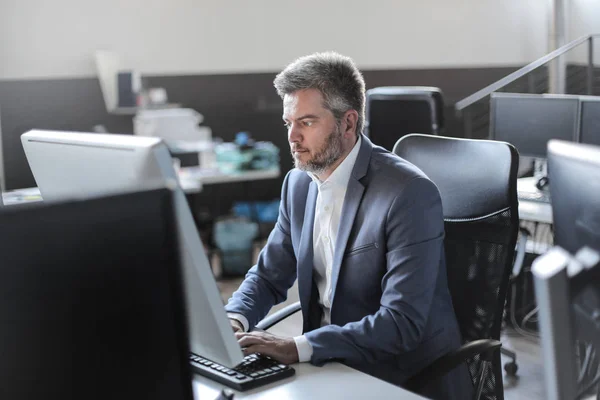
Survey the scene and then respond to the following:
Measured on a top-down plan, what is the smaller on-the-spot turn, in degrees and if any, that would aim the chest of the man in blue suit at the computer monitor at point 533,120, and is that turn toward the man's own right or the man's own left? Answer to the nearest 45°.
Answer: approximately 180°

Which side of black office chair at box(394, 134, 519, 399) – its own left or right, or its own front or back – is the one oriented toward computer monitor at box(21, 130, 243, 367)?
front

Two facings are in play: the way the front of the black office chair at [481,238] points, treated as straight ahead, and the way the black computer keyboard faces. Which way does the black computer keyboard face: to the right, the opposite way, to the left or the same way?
the opposite way

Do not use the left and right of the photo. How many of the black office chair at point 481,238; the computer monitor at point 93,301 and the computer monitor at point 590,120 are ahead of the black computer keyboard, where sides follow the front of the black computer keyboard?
2

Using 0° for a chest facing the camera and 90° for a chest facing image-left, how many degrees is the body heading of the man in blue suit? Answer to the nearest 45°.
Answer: approximately 45°

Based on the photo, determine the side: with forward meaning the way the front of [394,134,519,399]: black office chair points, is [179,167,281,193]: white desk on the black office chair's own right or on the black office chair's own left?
on the black office chair's own right

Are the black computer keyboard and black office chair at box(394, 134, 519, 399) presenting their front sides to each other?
yes

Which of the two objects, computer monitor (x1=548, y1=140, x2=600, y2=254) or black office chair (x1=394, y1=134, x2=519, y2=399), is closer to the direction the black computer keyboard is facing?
the black office chair

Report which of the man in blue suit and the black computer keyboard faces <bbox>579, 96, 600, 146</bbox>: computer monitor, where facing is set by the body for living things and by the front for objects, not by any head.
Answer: the black computer keyboard

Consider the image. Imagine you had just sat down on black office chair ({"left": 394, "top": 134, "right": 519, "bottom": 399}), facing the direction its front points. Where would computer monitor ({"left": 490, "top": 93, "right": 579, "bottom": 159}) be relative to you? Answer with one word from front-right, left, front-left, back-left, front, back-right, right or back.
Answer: back-right

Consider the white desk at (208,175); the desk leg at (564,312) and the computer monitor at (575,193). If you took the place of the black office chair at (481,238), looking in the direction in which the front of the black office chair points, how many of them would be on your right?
1

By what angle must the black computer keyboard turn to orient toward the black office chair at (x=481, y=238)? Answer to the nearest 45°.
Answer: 0° — it already faces it

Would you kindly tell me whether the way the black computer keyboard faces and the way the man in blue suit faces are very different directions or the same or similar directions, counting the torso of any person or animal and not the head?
very different directions

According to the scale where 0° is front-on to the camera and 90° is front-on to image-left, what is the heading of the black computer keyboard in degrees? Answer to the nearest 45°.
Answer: approximately 225°

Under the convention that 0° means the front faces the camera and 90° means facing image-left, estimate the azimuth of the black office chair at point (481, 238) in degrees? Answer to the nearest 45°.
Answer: approximately 45°
